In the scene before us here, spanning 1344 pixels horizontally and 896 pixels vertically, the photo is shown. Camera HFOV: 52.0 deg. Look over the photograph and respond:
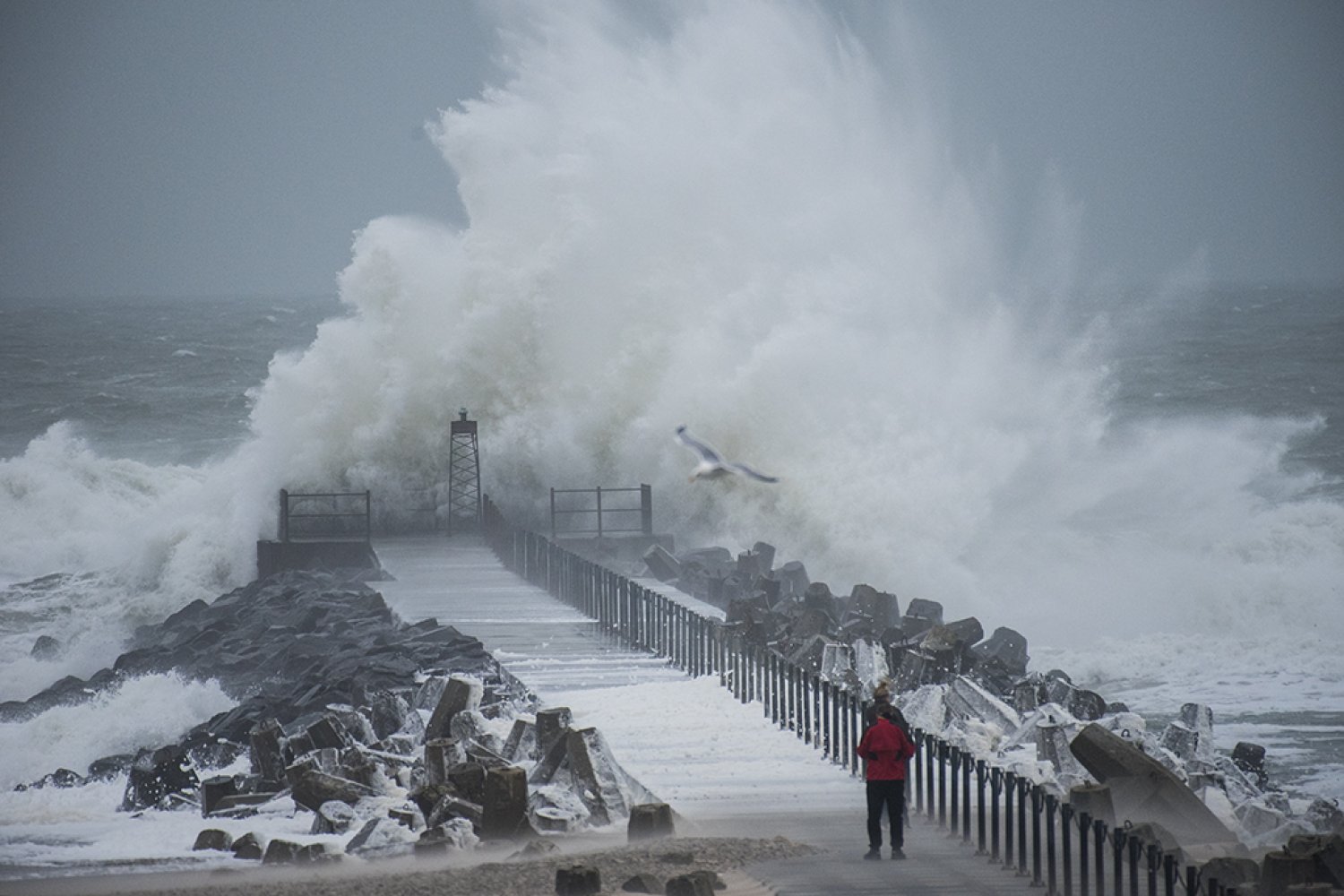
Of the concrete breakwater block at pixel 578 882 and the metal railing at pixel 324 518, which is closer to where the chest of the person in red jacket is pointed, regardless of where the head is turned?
the metal railing

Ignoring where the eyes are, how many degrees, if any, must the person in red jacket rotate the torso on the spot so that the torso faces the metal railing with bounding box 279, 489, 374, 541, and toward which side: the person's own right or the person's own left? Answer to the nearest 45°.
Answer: approximately 45° to the person's own left

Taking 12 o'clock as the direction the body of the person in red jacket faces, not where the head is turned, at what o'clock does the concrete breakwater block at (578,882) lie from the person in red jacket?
The concrete breakwater block is roughly at 8 o'clock from the person in red jacket.

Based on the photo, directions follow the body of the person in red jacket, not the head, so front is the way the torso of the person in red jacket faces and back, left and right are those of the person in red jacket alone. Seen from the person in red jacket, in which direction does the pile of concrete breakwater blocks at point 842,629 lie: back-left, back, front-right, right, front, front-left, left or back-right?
front

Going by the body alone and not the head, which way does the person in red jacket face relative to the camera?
away from the camera

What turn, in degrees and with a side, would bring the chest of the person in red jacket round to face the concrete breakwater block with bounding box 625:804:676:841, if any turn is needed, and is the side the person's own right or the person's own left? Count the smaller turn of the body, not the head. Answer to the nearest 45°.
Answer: approximately 90° to the person's own left

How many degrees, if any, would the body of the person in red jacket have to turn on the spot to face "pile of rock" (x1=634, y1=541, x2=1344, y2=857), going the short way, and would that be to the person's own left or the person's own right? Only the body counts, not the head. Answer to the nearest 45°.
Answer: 0° — they already face it

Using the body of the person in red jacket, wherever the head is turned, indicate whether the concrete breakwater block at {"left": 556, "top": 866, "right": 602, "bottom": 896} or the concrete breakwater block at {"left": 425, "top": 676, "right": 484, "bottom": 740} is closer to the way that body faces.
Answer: the concrete breakwater block at {"left": 425, "top": 676, "right": 484, "bottom": 740}

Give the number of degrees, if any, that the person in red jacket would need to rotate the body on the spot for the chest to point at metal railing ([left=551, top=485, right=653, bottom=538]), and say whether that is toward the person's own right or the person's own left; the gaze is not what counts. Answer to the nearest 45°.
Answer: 0° — they already face it
